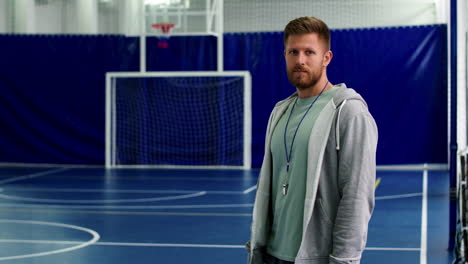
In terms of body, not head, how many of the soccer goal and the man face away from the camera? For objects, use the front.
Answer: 0

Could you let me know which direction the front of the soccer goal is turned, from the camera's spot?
facing the viewer

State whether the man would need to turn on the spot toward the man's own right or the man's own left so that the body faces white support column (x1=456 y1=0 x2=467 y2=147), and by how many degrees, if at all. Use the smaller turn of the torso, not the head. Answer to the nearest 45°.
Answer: approximately 135° to the man's own right

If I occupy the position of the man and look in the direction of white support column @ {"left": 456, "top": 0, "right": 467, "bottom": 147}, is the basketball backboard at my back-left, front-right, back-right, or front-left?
front-left

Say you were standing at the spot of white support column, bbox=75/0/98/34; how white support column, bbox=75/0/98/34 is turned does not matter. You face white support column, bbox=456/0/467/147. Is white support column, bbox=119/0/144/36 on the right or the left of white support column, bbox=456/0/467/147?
left

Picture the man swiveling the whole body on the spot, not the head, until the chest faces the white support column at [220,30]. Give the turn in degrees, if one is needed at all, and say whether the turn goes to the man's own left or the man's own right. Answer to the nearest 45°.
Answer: approximately 135° to the man's own right

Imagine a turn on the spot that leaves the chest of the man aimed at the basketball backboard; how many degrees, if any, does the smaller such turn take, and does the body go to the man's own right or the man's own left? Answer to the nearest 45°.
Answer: approximately 135° to the man's own right

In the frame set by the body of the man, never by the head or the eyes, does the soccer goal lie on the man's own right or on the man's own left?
on the man's own right

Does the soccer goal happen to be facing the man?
yes

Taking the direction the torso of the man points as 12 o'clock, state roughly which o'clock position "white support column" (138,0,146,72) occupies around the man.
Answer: The white support column is roughly at 4 o'clock from the man.
